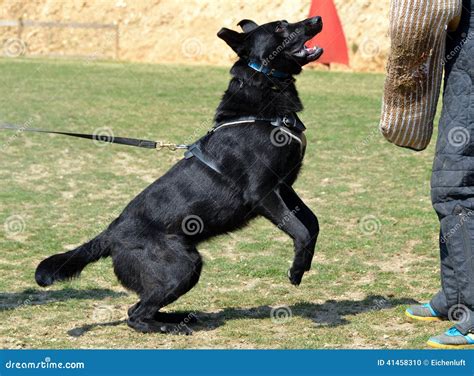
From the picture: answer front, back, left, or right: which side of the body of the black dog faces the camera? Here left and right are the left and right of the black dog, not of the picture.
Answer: right
